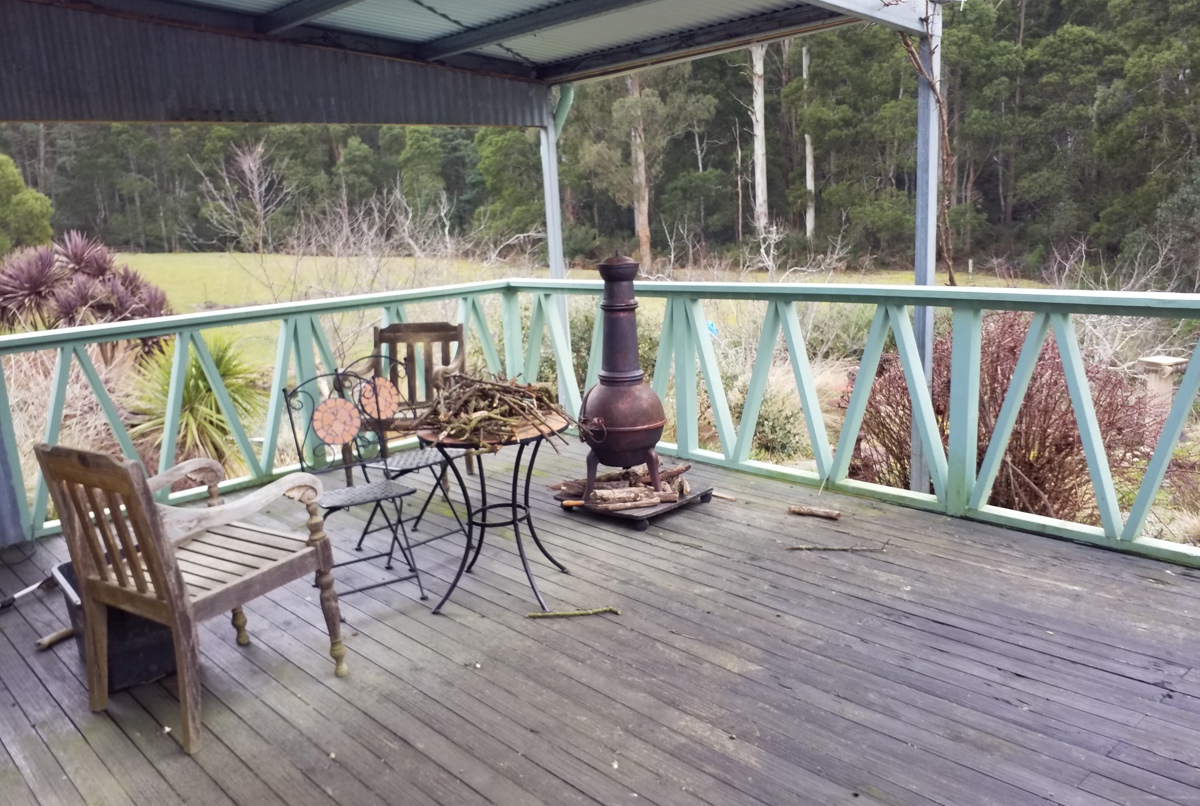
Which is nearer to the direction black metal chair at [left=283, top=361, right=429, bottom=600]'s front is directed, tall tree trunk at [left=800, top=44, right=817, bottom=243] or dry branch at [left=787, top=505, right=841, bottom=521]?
the dry branch

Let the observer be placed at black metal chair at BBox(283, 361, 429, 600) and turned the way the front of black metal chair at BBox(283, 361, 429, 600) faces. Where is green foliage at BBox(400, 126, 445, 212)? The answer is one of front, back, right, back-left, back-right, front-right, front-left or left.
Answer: back-left

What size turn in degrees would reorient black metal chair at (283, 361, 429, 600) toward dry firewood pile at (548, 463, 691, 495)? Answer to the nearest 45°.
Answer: approximately 45° to its left

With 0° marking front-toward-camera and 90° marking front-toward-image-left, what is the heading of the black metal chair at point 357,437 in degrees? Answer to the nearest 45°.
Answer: approximately 315°

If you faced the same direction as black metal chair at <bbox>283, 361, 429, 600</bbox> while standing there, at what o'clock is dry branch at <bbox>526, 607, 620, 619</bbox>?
The dry branch is roughly at 12 o'clock from the black metal chair.

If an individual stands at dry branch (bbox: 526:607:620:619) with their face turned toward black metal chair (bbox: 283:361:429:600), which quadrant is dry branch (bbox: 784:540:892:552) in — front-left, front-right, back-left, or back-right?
back-right

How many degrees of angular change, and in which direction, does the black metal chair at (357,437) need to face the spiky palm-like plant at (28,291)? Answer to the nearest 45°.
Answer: approximately 180°

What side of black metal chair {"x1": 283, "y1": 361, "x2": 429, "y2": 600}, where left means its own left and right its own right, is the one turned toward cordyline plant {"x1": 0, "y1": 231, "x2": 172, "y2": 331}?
back

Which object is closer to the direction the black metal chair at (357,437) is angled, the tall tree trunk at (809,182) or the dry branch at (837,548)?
the dry branch
